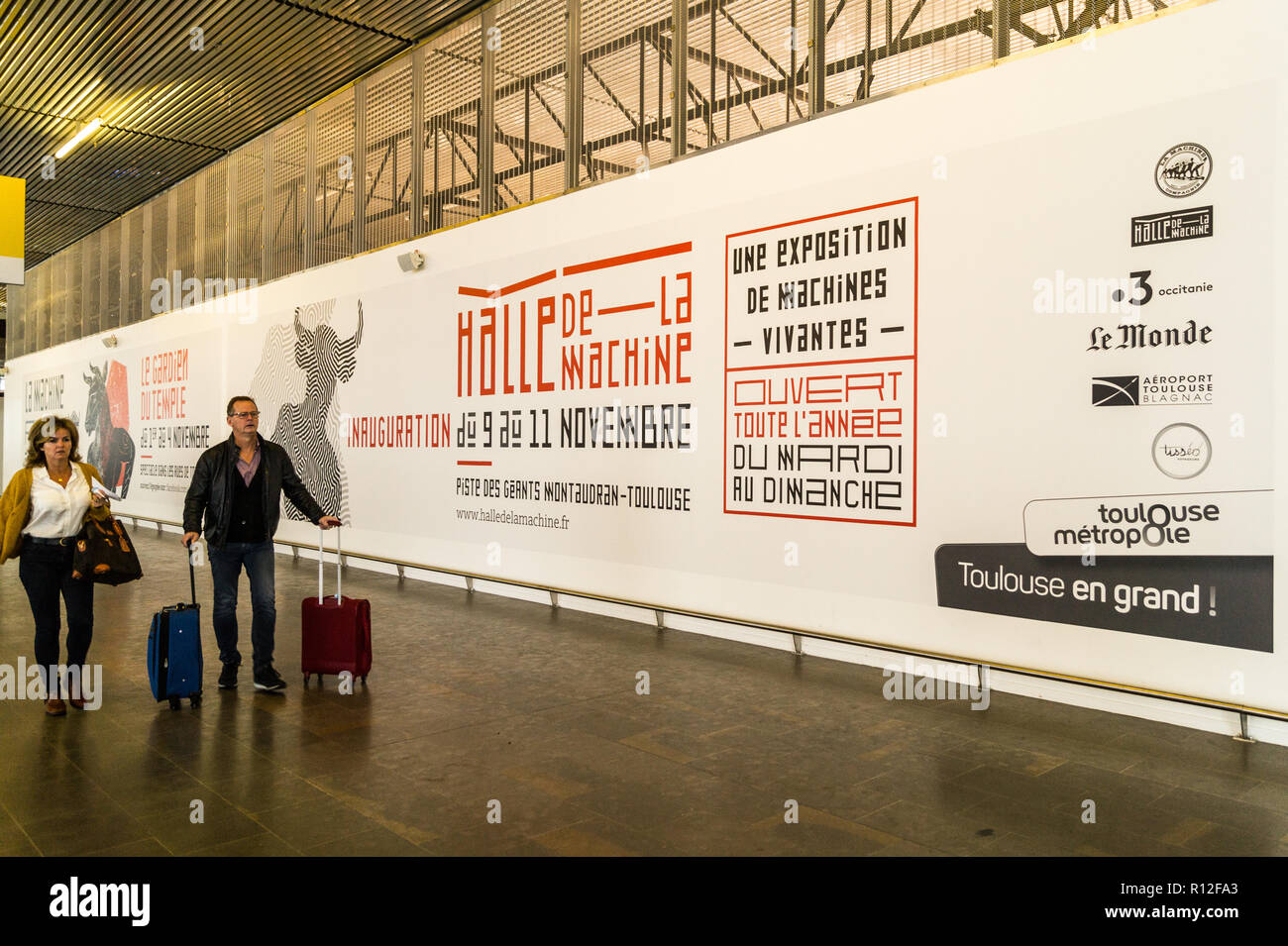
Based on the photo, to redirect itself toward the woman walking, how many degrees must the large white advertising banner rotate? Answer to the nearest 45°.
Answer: approximately 45° to its right

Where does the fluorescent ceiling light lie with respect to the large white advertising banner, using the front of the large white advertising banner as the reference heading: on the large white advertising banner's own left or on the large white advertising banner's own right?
on the large white advertising banner's own right

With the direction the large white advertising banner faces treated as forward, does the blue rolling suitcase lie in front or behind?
in front

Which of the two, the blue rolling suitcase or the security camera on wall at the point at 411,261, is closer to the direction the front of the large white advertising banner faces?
the blue rolling suitcase

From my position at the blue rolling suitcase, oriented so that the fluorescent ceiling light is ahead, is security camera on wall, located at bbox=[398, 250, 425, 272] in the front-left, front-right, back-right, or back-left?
front-right

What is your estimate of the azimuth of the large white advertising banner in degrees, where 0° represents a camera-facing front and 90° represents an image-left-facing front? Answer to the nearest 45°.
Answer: approximately 45°
